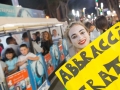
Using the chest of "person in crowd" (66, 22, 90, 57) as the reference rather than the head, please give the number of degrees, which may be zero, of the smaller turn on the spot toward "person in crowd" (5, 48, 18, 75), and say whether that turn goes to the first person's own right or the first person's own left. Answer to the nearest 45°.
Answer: approximately 135° to the first person's own right

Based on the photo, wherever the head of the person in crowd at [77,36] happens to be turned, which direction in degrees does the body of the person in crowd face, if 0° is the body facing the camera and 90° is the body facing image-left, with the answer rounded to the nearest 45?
approximately 0°

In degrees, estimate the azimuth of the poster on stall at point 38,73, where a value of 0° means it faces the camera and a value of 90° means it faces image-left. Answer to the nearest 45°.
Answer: approximately 315°
